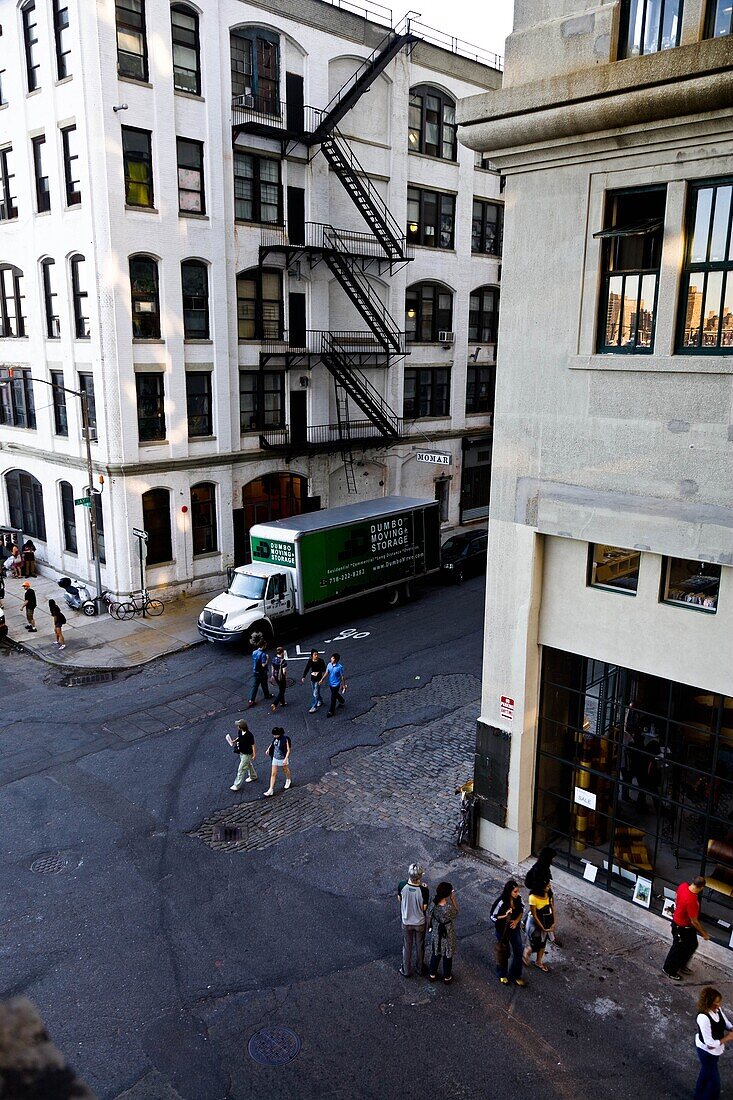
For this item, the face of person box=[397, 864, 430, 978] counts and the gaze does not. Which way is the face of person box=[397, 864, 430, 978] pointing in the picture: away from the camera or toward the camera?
away from the camera

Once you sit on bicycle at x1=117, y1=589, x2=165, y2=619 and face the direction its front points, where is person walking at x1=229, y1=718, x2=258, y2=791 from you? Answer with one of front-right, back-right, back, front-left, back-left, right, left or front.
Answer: right

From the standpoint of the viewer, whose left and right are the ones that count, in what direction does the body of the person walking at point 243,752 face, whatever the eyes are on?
facing the viewer and to the left of the viewer

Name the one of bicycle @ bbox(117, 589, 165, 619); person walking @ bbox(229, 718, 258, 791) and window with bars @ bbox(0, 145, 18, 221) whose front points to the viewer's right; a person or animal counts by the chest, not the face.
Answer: the bicycle

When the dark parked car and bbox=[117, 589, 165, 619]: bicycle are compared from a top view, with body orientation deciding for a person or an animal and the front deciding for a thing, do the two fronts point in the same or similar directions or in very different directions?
very different directions

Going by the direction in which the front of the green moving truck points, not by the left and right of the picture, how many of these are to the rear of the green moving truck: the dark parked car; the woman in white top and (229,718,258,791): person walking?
1

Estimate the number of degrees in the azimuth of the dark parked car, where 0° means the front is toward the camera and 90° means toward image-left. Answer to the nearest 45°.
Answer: approximately 45°

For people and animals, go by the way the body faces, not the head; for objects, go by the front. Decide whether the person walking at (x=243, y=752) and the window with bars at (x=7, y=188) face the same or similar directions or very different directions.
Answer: same or similar directions

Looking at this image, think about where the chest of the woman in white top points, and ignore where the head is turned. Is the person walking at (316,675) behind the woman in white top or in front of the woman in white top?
behind

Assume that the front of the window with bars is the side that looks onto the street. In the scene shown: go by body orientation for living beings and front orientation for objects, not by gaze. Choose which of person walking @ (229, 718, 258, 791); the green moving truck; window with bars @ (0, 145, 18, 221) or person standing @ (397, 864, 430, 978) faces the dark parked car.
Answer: person standing @ (397, 864, 430, 978)

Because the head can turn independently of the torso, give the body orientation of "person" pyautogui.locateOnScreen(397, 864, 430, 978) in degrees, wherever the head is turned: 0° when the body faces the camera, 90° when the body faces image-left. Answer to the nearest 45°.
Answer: approximately 180°

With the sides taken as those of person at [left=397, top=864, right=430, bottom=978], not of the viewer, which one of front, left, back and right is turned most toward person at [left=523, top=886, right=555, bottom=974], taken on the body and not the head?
right

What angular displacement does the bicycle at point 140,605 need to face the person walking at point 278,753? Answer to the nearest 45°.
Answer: approximately 90° to its right

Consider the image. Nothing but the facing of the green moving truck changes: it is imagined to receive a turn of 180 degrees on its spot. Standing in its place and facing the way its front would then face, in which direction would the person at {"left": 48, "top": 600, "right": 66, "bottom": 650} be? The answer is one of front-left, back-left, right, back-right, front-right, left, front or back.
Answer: back-left

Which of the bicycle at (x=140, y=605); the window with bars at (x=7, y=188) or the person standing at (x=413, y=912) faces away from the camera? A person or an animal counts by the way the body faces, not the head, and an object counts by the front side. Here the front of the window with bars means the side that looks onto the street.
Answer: the person standing

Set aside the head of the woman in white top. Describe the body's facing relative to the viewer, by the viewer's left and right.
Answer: facing the viewer and to the right of the viewer

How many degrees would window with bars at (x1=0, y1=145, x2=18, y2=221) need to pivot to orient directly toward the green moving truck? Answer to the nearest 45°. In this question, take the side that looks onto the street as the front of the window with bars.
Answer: approximately 90° to its left

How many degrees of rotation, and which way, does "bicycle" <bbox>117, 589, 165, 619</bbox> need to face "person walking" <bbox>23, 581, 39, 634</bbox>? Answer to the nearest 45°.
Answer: approximately 180°

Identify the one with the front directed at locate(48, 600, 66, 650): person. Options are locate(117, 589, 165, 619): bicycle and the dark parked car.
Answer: the dark parked car

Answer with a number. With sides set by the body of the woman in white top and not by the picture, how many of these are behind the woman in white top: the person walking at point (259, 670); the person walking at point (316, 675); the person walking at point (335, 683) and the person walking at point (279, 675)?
4
